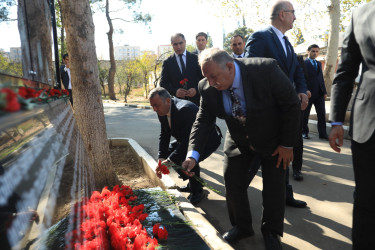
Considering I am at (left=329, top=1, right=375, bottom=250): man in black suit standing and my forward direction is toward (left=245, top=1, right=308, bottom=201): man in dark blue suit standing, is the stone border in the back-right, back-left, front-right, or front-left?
front-left

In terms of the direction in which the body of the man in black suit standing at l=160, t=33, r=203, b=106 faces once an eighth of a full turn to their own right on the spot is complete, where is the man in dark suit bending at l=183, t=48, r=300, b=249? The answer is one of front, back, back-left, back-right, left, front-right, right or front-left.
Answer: front-left

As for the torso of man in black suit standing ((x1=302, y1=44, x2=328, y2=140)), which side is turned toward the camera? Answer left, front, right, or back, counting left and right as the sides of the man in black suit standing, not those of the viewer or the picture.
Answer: front

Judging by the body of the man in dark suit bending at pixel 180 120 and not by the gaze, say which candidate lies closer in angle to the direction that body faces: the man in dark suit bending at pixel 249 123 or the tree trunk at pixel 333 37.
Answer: the man in dark suit bending

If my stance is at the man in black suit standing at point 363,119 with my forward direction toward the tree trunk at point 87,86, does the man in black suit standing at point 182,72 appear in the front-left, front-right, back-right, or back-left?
front-right

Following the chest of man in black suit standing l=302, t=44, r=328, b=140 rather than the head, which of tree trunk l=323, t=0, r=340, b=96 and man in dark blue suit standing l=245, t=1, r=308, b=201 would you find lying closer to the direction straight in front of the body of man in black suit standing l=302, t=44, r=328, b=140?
the man in dark blue suit standing

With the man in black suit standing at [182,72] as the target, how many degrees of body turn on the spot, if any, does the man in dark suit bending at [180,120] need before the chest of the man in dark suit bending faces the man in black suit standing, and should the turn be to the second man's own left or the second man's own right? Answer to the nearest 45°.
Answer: approximately 135° to the second man's own right
